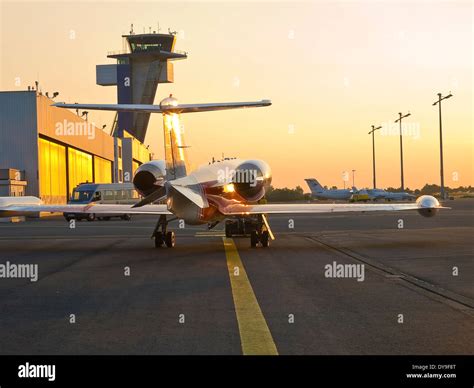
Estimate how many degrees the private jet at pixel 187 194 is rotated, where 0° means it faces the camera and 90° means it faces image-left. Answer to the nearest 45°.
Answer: approximately 180°
